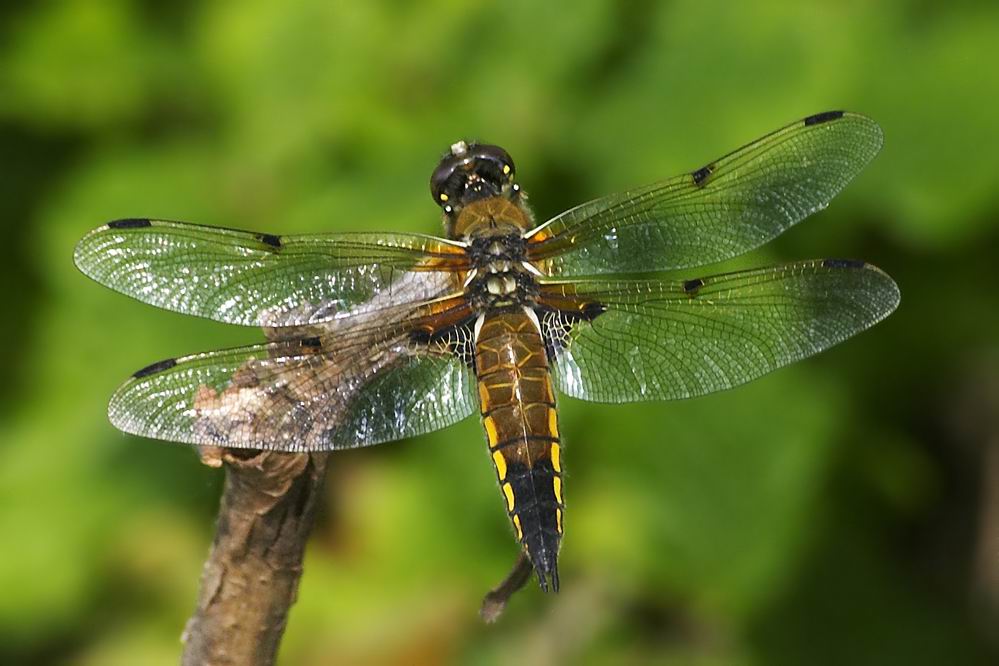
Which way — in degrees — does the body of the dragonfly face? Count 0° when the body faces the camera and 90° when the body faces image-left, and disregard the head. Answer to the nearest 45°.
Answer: approximately 180°
